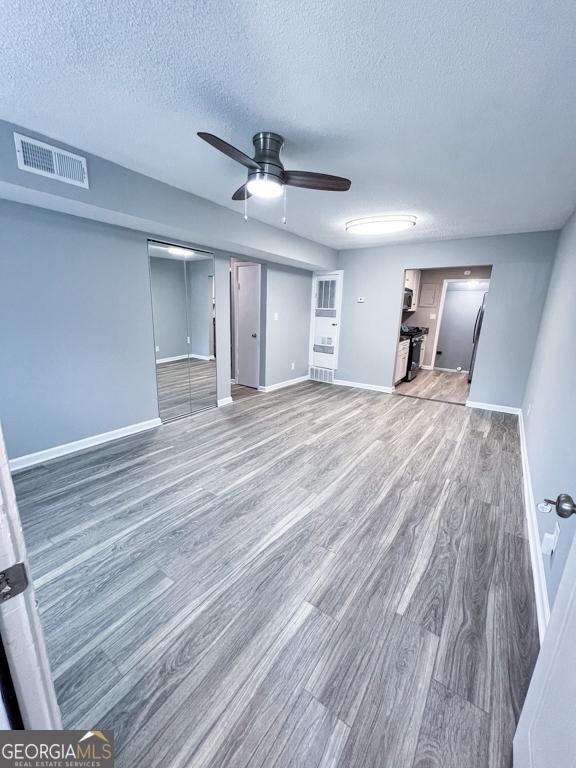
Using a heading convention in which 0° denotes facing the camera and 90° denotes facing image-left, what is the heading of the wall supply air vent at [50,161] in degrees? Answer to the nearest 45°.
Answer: approximately 315°

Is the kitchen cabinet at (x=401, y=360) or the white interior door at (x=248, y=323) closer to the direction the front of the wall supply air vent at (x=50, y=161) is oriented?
the kitchen cabinet

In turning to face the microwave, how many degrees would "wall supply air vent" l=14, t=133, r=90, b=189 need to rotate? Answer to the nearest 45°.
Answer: approximately 45° to its left

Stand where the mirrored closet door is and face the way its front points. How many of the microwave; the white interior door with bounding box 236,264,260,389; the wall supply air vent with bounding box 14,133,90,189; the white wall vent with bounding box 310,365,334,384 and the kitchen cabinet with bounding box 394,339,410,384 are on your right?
1

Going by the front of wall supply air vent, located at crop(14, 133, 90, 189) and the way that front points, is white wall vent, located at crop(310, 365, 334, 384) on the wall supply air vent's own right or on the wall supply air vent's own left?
on the wall supply air vent's own left

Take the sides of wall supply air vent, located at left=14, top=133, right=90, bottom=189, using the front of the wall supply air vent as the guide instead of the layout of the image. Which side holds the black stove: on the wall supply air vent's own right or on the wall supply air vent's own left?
on the wall supply air vent's own left

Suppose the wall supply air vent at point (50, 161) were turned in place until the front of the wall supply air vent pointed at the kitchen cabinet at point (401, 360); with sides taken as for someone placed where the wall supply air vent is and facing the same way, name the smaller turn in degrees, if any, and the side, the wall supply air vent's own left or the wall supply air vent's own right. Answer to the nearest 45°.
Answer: approximately 45° to the wall supply air vent's own left

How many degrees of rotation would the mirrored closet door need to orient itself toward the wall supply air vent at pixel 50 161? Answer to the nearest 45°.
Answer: approximately 90° to its right

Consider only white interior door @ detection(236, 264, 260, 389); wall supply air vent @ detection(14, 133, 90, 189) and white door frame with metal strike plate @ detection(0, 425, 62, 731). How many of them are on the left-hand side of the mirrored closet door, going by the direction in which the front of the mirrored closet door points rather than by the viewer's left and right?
1

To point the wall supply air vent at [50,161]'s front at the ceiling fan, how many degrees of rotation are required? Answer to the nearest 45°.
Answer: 0° — it already faces it

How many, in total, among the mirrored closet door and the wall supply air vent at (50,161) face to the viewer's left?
0

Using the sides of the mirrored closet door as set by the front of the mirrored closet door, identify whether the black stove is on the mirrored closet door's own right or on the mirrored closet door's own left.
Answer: on the mirrored closet door's own left

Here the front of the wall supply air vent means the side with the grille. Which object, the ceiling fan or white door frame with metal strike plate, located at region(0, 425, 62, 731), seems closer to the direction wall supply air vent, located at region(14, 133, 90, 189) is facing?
the ceiling fan

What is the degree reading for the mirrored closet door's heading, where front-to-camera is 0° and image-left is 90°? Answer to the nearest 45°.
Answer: approximately 315°

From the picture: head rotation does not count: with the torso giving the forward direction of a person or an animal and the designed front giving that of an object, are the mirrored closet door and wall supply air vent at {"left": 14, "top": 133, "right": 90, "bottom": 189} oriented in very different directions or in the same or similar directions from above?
same or similar directions
